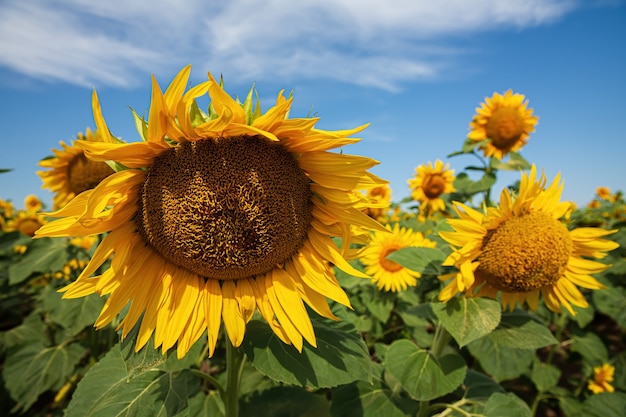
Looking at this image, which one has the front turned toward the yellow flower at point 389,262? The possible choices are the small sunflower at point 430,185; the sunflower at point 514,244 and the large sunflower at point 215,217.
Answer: the small sunflower

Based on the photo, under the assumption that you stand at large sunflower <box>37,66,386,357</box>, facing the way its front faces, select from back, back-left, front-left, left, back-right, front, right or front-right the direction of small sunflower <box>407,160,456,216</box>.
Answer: back-left

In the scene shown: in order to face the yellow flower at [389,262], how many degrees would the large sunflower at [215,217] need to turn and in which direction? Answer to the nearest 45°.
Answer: approximately 135° to its left

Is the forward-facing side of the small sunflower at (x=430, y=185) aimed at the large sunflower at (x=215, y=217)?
yes

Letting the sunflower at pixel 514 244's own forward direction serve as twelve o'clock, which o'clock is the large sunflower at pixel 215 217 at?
The large sunflower is roughly at 1 o'clock from the sunflower.
